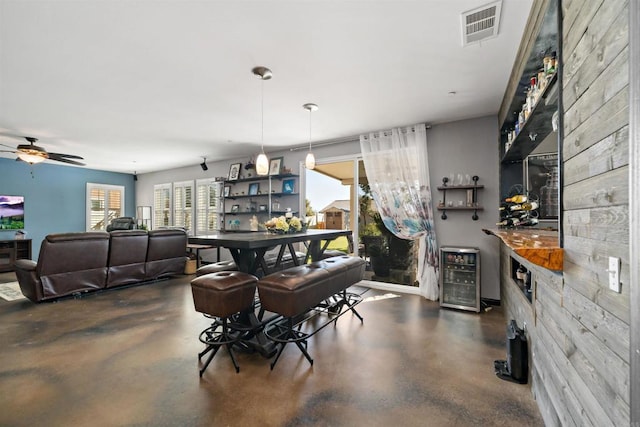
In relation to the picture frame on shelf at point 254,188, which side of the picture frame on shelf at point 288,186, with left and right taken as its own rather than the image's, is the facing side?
right

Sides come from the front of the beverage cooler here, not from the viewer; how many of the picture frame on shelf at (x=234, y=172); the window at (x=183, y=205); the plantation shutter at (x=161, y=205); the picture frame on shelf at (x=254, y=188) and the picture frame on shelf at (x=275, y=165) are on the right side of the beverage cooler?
5

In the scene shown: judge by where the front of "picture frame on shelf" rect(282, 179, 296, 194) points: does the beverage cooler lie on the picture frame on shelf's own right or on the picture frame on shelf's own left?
on the picture frame on shelf's own left

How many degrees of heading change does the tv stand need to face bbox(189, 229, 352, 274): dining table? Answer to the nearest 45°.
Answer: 0° — it already faces it

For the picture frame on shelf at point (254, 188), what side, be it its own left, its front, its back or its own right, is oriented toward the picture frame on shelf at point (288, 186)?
left

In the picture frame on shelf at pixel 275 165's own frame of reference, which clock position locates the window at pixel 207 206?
The window is roughly at 3 o'clock from the picture frame on shelf.

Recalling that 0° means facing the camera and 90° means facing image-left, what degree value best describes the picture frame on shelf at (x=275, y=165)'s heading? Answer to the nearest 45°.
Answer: approximately 45°

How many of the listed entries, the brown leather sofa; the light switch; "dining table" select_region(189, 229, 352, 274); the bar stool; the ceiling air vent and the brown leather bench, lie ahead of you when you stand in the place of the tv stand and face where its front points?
6

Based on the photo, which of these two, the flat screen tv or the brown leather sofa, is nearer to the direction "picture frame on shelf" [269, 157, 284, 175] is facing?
the brown leather sofa

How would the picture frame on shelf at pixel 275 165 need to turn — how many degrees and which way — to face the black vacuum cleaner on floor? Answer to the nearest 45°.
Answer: approximately 90° to its left

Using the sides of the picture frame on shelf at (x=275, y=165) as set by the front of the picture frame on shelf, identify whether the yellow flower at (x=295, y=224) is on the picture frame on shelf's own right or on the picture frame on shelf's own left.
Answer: on the picture frame on shelf's own left

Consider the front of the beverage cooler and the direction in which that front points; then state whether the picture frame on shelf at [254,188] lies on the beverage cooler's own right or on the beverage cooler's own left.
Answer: on the beverage cooler's own right

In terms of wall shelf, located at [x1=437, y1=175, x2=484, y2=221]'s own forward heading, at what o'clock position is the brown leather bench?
The brown leather bench is roughly at 1 o'clock from the wall shelf.

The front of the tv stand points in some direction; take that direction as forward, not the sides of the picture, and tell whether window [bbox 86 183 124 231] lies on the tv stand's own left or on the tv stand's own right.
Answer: on the tv stand's own left

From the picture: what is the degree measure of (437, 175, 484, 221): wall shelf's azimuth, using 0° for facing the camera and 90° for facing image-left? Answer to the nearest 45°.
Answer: approximately 0°

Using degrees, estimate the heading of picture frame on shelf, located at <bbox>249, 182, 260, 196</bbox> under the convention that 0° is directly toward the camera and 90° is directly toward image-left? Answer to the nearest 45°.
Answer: approximately 45°

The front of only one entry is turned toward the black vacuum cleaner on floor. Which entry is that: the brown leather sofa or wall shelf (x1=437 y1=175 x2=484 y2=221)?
the wall shelf
